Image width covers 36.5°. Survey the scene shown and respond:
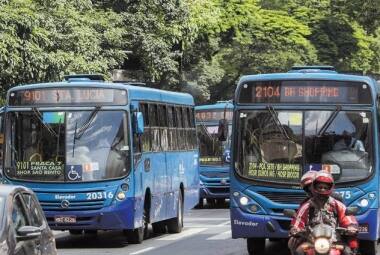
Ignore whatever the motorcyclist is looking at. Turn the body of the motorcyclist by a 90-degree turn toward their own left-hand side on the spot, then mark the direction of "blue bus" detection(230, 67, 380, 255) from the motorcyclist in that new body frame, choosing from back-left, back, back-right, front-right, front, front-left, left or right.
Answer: left

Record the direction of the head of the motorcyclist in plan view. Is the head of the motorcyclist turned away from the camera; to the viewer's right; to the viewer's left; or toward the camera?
toward the camera

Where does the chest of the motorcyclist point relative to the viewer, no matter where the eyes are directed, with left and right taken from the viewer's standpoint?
facing the viewer

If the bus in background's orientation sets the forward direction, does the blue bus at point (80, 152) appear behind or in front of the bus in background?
in front

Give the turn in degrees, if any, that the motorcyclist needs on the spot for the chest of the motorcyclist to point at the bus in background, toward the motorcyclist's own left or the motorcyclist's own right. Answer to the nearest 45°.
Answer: approximately 180°

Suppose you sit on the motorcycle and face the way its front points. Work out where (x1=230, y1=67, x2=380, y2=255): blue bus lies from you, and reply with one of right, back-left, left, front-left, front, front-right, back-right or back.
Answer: back

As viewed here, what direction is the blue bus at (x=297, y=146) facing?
toward the camera

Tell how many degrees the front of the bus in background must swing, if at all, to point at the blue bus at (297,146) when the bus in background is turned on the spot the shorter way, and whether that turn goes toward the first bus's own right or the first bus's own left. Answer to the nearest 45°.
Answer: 0° — it already faces it

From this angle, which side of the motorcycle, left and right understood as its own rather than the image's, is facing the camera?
front

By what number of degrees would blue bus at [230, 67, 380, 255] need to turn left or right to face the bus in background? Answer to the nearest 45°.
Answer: approximately 180°
